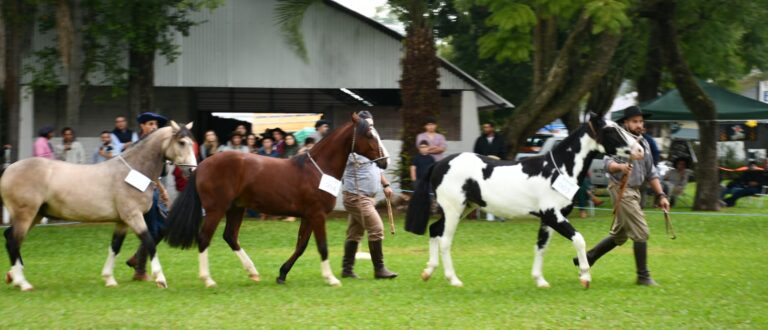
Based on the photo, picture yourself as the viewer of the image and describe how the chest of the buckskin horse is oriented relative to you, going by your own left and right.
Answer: facing to the right of the viewer

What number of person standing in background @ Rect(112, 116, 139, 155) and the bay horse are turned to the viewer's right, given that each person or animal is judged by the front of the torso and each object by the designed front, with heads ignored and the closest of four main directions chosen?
1

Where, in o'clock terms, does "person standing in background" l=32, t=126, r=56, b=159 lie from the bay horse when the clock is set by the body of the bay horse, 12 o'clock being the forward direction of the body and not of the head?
The person standing in background is roughly at 8 o'clock from the bay horse.

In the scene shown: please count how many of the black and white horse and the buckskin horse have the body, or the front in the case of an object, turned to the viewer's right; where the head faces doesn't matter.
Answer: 2

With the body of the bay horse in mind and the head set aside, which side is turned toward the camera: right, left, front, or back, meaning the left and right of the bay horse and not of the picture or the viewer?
right

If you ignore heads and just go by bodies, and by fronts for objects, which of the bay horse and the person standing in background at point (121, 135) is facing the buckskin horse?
the person standing in background

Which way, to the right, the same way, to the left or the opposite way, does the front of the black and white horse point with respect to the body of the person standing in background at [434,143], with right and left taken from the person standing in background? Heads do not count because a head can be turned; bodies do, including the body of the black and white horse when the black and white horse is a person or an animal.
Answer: to the left

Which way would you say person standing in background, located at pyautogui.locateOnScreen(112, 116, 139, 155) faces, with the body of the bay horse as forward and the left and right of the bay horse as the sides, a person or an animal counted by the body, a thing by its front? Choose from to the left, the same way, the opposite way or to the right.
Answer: to the right

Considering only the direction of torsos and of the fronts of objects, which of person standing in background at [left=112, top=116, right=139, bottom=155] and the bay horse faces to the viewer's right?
the bay horse

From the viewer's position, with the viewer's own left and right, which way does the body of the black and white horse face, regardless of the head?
facing to the right of the viewer

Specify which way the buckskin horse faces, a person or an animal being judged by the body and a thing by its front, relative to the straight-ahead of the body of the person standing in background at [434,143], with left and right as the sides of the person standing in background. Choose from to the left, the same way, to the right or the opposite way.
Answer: to the left
